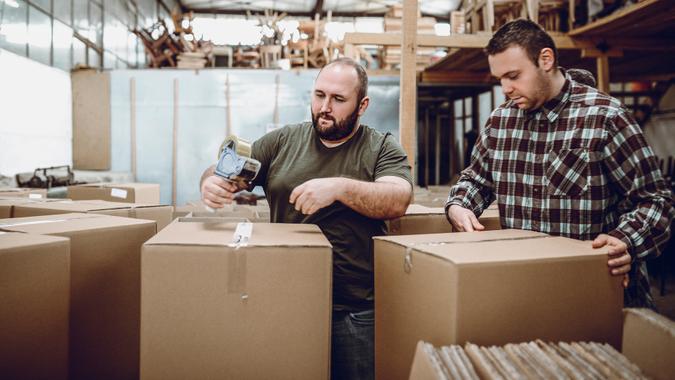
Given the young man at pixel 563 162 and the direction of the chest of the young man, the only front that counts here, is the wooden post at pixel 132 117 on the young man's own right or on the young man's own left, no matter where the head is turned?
on the young man's own right

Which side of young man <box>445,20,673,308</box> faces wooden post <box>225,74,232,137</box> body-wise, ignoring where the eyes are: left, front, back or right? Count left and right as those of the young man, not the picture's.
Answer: right

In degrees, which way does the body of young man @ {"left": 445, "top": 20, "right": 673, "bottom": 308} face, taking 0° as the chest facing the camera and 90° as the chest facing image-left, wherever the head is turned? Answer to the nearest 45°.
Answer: approximately 45°

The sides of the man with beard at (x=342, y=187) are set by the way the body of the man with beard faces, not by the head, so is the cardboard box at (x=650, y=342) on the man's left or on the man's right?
on the man's left

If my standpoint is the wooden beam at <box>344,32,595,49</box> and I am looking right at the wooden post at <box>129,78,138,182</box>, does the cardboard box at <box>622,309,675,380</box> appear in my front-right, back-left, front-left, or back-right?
back-left

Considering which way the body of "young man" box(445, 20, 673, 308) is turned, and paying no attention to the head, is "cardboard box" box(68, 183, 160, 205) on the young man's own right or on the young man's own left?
on the young man's own right

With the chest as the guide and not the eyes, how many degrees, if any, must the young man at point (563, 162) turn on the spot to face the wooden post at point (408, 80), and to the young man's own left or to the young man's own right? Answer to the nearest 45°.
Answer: approximately 90° to the young man's own right

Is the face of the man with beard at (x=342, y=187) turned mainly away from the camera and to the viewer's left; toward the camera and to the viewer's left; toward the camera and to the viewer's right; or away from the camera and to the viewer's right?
toward the camera and to the viewer's left

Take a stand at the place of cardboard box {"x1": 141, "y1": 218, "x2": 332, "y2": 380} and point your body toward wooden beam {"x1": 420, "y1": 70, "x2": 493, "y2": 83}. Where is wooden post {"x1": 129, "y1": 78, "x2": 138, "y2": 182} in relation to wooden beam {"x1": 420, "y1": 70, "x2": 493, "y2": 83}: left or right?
left

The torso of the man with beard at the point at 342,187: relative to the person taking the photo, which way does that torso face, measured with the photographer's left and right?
facing the viewer and to the left of the viewer

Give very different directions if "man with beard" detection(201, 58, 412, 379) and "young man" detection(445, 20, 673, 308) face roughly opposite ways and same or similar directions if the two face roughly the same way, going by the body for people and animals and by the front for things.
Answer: same or similar directions

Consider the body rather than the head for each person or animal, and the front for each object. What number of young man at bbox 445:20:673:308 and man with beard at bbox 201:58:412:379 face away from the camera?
0

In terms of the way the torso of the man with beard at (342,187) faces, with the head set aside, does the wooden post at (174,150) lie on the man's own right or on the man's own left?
on the man's own right

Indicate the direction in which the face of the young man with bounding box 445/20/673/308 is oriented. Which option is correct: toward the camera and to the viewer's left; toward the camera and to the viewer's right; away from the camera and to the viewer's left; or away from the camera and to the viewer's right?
toward the camera and to the viewer's left

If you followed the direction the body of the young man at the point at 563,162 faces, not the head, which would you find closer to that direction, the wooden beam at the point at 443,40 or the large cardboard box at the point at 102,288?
the large cardboard box
